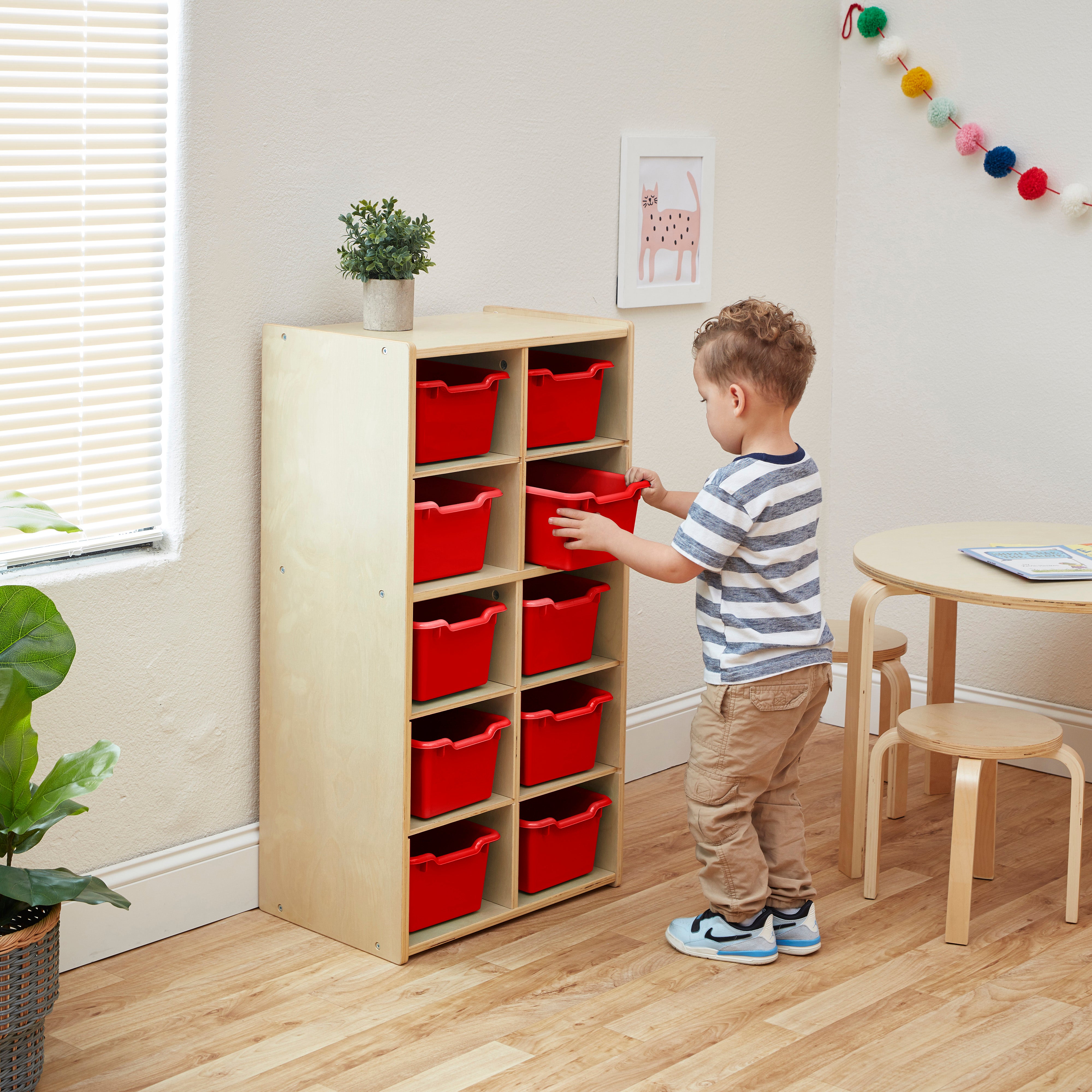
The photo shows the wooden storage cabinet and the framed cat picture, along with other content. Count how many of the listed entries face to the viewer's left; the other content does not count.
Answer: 0

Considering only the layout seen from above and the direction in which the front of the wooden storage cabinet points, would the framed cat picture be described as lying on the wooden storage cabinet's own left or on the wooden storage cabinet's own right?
on the wooden storage cabinet's own left

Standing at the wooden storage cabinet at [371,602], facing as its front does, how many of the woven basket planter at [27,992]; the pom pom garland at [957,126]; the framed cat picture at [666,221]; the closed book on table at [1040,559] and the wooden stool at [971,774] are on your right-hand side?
1

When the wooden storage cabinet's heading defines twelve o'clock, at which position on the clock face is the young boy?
The young boy is roughly at 11 o'clock from the wooden storage cabinet.

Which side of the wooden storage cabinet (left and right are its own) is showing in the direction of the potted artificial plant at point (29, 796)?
right

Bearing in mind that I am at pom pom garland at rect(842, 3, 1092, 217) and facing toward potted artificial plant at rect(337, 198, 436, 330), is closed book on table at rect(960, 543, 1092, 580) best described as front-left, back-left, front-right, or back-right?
front-left

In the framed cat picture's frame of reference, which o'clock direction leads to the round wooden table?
The round wooden table is roughly at 12 o'clock from the framed cat picture.

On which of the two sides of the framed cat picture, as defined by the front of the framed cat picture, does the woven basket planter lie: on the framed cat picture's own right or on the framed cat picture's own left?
on the framed cat picture's own right

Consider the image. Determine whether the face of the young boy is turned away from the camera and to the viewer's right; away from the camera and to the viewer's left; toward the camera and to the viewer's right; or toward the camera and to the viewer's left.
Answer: away from the camera and to the viewer's left

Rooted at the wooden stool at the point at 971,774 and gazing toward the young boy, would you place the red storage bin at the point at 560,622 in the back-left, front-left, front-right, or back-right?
front-right
